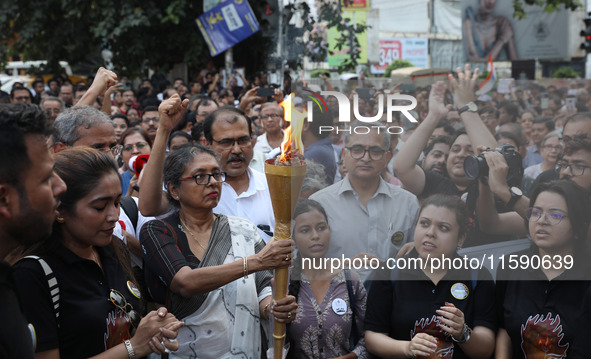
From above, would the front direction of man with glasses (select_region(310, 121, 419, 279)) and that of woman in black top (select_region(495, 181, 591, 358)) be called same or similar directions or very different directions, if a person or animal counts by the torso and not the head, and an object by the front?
same or similar directions

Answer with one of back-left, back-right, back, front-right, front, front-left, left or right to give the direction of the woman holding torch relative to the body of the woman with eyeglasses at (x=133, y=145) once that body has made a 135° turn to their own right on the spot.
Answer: back-left

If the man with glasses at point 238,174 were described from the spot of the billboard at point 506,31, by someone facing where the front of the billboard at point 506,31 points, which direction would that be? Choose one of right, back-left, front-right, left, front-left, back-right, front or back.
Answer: front

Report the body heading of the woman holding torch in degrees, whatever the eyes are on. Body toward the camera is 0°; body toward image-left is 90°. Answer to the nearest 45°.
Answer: approximately 315°

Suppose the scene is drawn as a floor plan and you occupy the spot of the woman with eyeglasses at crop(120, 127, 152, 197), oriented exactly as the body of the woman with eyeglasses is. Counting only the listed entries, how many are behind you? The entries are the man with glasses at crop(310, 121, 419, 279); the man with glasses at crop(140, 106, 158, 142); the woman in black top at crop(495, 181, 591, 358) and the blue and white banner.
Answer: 2

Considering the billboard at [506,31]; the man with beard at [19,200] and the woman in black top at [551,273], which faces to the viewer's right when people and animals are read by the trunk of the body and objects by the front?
the man with beard

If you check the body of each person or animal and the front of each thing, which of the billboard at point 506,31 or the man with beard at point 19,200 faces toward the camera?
the billboard

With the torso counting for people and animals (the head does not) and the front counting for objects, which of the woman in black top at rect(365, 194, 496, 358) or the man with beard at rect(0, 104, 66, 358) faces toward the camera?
the woman in black top

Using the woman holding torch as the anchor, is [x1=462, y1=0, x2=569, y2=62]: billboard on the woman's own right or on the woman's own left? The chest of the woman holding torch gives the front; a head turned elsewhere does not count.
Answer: on the woman's own left

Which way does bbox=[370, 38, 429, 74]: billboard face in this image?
toward the camera

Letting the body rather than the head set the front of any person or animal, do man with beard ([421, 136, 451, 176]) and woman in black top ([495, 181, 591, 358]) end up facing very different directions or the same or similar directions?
same or similar directions

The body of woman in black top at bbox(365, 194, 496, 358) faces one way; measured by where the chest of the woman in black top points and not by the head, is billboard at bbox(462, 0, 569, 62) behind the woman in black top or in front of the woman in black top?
behind

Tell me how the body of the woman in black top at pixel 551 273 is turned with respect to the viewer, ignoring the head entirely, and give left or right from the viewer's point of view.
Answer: facing the viewer

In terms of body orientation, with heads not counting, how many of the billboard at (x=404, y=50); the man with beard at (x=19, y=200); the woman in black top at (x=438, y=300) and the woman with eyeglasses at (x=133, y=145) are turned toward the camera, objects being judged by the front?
3

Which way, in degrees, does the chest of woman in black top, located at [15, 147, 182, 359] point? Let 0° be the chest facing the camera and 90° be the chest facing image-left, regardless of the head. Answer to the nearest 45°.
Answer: approximately 315°

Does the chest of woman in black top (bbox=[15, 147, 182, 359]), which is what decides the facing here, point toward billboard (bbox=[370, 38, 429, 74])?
no

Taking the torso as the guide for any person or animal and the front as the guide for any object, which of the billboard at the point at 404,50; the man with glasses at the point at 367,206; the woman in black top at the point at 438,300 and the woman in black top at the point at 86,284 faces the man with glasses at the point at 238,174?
the billboard

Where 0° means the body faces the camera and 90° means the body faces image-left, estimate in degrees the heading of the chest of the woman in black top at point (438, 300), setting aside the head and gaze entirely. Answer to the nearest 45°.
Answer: approximately 0°

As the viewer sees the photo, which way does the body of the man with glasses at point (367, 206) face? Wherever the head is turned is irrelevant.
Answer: toward the camera
